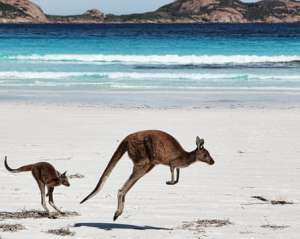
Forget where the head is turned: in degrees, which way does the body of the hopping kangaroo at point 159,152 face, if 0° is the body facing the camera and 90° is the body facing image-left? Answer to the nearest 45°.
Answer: approximately 270°
